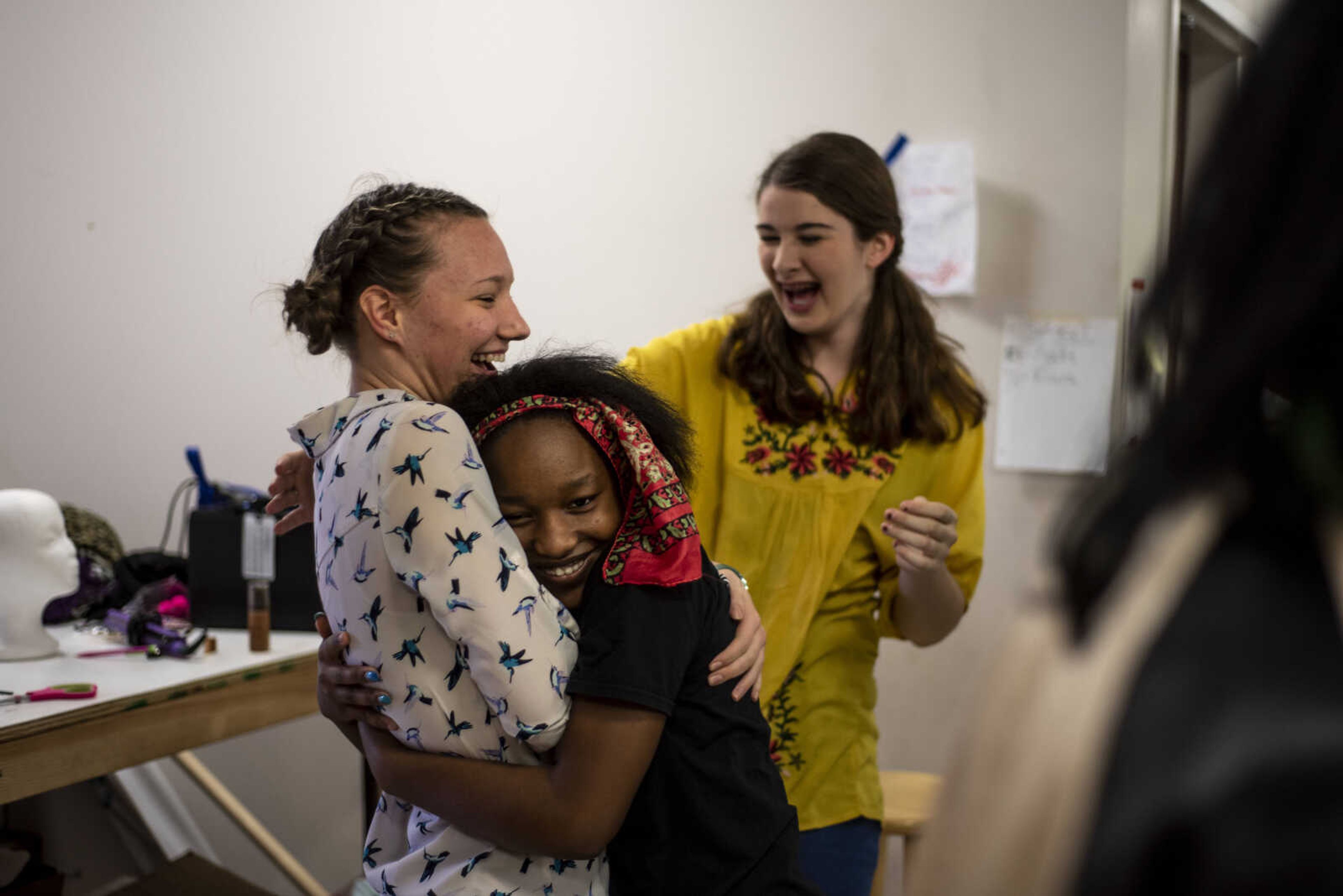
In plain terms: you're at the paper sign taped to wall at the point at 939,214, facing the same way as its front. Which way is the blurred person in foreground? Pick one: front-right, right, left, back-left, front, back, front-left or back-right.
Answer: front

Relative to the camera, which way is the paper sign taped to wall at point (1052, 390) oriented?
toward the camera

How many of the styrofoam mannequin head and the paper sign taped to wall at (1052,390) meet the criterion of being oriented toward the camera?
1

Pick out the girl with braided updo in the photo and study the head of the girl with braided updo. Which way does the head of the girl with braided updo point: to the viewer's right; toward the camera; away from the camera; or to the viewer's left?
to the viewer's right

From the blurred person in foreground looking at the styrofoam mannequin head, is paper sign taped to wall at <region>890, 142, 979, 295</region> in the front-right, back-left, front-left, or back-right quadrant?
front-right

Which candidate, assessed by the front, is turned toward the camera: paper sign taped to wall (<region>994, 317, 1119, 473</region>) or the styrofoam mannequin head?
the paper sign taped to wall

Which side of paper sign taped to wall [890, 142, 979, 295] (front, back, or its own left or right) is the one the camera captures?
front

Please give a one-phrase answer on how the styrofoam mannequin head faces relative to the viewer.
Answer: facing to the right of the viewer

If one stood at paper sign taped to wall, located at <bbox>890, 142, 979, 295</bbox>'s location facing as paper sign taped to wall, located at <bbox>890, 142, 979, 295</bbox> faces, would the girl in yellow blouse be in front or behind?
in front

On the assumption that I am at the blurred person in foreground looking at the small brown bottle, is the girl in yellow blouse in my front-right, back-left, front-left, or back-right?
front-right
